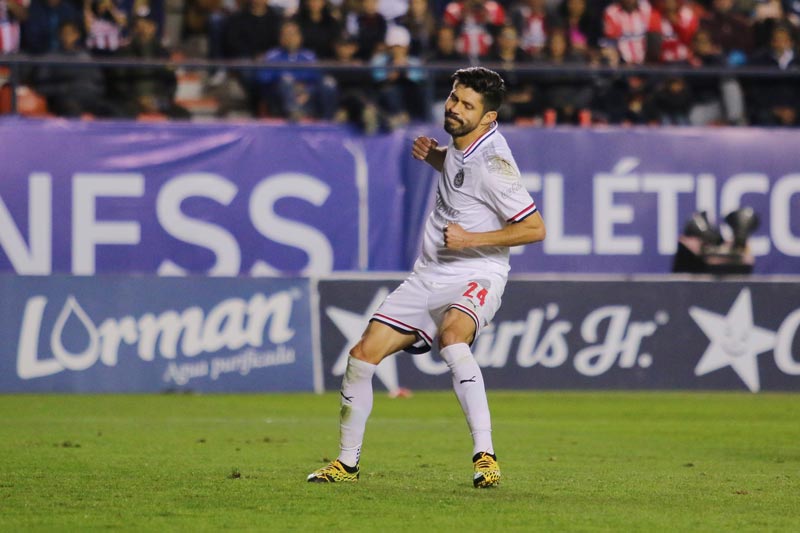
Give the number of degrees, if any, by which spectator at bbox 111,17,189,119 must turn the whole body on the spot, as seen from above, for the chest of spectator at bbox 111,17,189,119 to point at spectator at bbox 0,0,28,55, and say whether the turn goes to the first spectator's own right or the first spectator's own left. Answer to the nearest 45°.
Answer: approximately 90° to the first spectator's own right

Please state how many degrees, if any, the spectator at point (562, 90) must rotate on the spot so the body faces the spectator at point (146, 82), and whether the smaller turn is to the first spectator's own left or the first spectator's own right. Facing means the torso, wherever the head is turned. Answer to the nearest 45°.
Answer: approximately 90° to the first spectator's own right

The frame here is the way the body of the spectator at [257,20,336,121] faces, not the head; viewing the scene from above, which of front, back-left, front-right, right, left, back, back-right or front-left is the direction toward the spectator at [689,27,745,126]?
left

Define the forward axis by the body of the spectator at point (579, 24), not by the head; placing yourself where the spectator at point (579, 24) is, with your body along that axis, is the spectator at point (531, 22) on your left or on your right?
on your right

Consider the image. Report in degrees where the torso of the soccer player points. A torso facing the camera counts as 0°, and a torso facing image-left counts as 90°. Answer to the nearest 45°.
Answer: approximately 45°

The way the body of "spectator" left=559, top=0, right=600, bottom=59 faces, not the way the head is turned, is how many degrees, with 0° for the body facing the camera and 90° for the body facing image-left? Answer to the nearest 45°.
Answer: approximately 0°

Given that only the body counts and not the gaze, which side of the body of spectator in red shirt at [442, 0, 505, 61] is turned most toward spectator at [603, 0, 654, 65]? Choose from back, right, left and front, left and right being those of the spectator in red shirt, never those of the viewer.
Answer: left

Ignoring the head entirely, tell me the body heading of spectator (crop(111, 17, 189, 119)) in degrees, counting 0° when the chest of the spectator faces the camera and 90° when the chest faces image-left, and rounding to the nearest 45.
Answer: approximately 0°
